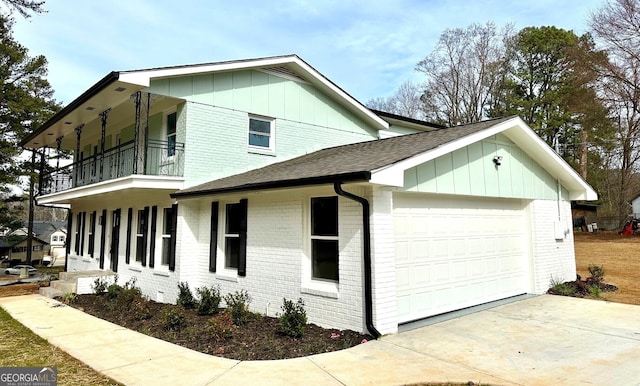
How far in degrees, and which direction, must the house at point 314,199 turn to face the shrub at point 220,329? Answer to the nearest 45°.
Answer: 0° — it already faces it

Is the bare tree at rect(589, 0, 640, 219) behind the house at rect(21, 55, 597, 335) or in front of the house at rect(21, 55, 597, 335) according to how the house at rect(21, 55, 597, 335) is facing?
behind

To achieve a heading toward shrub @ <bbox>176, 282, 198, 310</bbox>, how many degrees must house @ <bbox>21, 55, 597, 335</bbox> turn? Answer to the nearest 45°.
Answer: approximately 45° to its right

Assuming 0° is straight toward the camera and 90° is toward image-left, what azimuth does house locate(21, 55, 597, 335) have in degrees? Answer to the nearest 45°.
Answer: approximately 45°

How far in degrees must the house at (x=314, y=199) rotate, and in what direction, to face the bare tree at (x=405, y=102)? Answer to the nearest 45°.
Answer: approximately 135° to its right

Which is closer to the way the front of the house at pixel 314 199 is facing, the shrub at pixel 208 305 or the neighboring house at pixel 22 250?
the shrub

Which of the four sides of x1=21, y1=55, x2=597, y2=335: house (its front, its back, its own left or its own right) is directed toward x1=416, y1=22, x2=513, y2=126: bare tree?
back

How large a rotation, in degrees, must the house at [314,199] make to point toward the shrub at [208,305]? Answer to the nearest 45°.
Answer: approximately 45° to its right

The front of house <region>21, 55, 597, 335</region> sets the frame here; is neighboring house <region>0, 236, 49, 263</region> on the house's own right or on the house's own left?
on the house's own right

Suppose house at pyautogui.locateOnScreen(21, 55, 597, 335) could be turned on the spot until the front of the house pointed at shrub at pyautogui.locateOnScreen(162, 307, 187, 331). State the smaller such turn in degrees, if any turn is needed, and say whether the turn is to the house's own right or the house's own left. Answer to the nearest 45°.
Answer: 0° — it already faces it
